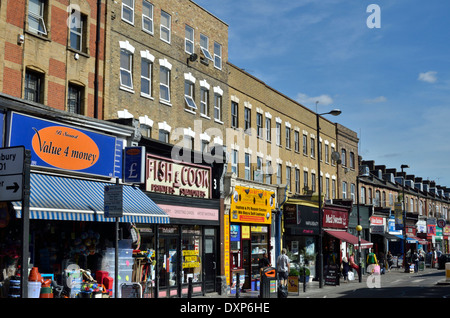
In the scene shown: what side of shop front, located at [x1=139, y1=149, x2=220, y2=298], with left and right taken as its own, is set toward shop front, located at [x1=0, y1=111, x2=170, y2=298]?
right

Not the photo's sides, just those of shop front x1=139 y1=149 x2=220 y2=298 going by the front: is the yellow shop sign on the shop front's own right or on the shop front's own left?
on the shop front's own left

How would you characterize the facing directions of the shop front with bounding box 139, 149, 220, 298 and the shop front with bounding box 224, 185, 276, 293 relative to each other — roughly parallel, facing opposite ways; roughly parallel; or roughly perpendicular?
roughly parallel

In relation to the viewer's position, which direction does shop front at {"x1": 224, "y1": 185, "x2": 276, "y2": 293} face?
facing the viewer and to the right of the viewer

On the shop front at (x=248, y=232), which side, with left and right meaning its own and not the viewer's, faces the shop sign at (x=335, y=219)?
left

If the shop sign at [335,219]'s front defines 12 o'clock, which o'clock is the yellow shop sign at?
The yellow shop sign is roughly at 2 o'clock from the shop sign.

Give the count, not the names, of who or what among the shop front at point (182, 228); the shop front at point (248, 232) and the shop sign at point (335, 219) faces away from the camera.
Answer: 0
